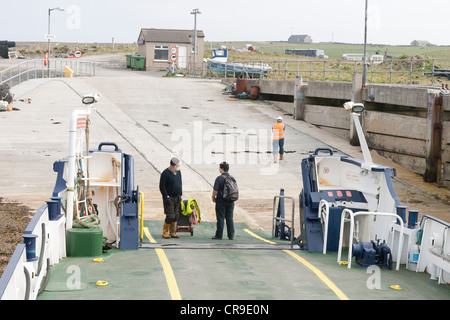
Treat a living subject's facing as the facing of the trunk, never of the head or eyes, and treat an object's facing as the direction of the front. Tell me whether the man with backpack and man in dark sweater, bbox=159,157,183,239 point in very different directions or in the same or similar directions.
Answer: very different directions

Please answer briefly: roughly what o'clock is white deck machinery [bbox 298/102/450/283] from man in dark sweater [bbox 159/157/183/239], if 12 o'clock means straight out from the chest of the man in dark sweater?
The white deck machinery is roughly at 11 o'clock from the man in dark sweater.

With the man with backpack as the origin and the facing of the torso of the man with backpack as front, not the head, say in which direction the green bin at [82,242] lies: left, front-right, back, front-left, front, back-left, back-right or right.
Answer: left

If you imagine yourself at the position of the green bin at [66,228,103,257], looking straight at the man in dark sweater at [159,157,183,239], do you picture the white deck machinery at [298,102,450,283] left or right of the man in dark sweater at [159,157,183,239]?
right

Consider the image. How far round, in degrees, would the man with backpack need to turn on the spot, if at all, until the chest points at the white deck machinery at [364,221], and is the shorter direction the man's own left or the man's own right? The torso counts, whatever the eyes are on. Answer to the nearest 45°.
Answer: approximately 180°

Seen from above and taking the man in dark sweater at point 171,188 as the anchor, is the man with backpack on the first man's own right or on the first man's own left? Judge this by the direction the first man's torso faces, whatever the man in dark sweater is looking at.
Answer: on the first man's own left

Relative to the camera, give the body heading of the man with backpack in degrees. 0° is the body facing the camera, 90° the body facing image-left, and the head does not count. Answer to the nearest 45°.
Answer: approximately 135°

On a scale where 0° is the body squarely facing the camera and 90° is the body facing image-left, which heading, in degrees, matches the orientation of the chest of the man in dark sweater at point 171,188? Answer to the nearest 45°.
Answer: approximately 315°
